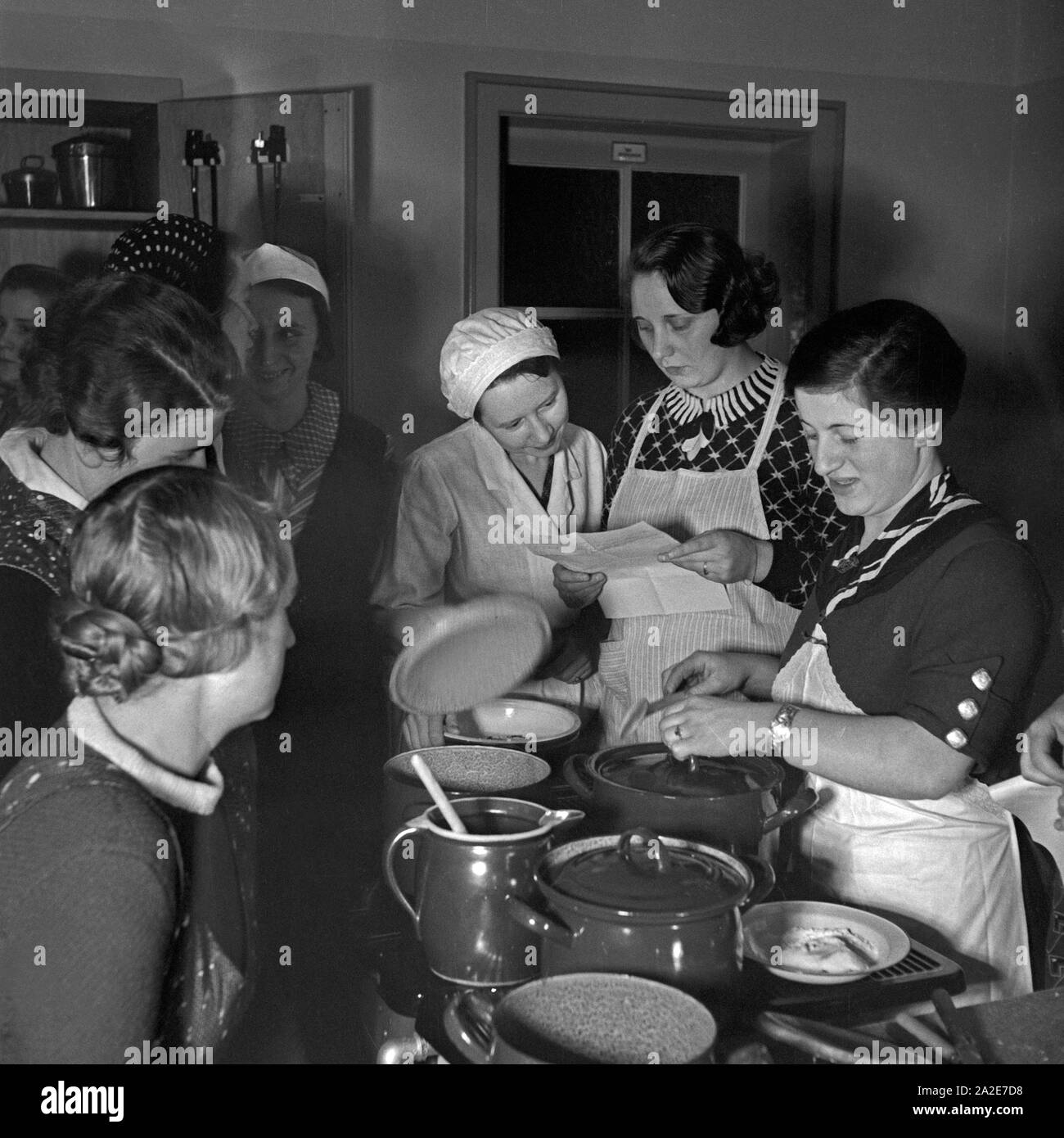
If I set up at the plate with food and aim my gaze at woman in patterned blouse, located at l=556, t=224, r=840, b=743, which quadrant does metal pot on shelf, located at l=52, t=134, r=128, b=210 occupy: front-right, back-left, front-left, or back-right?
front-left

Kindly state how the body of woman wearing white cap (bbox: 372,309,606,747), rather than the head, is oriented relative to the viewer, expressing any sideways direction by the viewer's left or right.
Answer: facing the viewer and to the right of the viewer

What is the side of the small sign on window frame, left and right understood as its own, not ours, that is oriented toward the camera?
front

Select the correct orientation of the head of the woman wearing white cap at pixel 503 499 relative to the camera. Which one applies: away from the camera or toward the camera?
toward the camera

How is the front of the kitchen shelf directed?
toward the camera

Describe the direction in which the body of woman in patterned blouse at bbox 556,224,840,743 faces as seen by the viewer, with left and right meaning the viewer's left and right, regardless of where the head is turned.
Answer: facing the viewer and to the left of the viewer

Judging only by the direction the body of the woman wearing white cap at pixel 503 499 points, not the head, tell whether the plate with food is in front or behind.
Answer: in front

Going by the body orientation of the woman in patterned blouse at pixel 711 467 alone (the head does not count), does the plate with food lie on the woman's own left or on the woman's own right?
on the woman's own left

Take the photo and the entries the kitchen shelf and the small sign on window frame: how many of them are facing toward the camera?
2

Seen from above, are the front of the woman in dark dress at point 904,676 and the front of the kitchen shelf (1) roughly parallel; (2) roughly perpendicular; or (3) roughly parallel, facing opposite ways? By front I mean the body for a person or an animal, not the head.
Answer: roughly perpendicular
